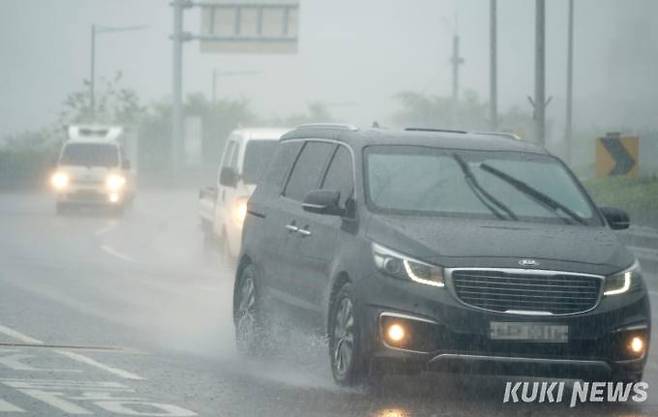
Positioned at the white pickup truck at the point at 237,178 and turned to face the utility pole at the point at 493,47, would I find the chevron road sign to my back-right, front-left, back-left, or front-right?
front-right

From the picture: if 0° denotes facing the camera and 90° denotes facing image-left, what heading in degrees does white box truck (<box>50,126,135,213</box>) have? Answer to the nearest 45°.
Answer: approximately 0°

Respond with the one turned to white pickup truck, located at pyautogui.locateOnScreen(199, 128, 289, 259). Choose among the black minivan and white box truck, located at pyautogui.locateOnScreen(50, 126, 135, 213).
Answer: white box truck, located at pyautogui.locateOnScreen(50, 126, 135, 213)

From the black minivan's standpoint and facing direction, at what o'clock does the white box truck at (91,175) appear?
The white box truck is roughly at 7 o'clock from the black minivan.

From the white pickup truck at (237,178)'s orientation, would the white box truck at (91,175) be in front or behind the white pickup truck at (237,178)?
behind

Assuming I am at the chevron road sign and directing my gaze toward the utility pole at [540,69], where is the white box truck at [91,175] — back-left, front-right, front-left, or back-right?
front-left

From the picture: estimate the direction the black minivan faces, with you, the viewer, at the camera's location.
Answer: facing the viewer and to the right of the viewer

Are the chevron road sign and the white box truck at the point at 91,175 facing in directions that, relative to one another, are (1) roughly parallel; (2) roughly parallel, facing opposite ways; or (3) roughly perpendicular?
roughly parallel

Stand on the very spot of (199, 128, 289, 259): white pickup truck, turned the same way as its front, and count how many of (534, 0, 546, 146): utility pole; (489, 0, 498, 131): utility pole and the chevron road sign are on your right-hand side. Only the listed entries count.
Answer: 0

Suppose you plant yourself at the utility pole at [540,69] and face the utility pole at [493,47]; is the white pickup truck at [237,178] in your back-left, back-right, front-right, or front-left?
back-left

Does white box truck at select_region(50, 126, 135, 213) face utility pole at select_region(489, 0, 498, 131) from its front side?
no

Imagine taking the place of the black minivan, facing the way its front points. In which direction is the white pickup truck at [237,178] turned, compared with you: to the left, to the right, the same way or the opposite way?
the same way

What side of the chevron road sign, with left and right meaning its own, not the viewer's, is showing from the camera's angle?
front

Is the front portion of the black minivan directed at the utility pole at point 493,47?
no

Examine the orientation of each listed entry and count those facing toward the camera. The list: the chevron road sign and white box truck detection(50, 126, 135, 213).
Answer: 2

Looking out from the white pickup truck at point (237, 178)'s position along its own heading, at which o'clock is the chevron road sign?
The chevron road sign is roughly at 9 o'clock from the white pickup truck.

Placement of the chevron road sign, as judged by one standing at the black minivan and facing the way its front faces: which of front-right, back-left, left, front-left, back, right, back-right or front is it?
back-left

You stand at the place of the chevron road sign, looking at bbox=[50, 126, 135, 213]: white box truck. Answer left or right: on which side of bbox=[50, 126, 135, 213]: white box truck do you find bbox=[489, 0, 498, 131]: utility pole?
right
